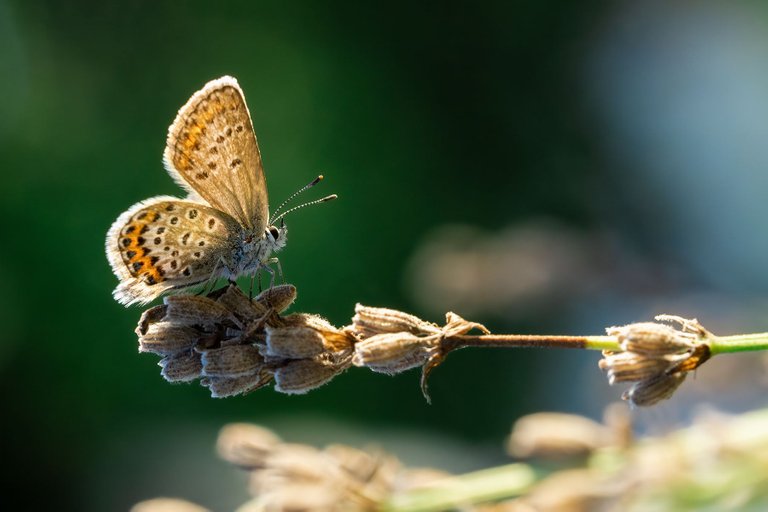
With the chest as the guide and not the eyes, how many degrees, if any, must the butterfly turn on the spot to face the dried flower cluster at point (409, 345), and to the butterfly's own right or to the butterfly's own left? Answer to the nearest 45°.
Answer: approximately 45° to the butterfly's own right

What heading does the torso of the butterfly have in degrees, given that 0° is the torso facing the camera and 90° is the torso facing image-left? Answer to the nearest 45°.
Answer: approximately 270°

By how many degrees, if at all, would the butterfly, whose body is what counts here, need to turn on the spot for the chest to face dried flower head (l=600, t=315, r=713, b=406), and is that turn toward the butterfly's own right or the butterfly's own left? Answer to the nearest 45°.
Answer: approximately 45° to the butterfly's own right
